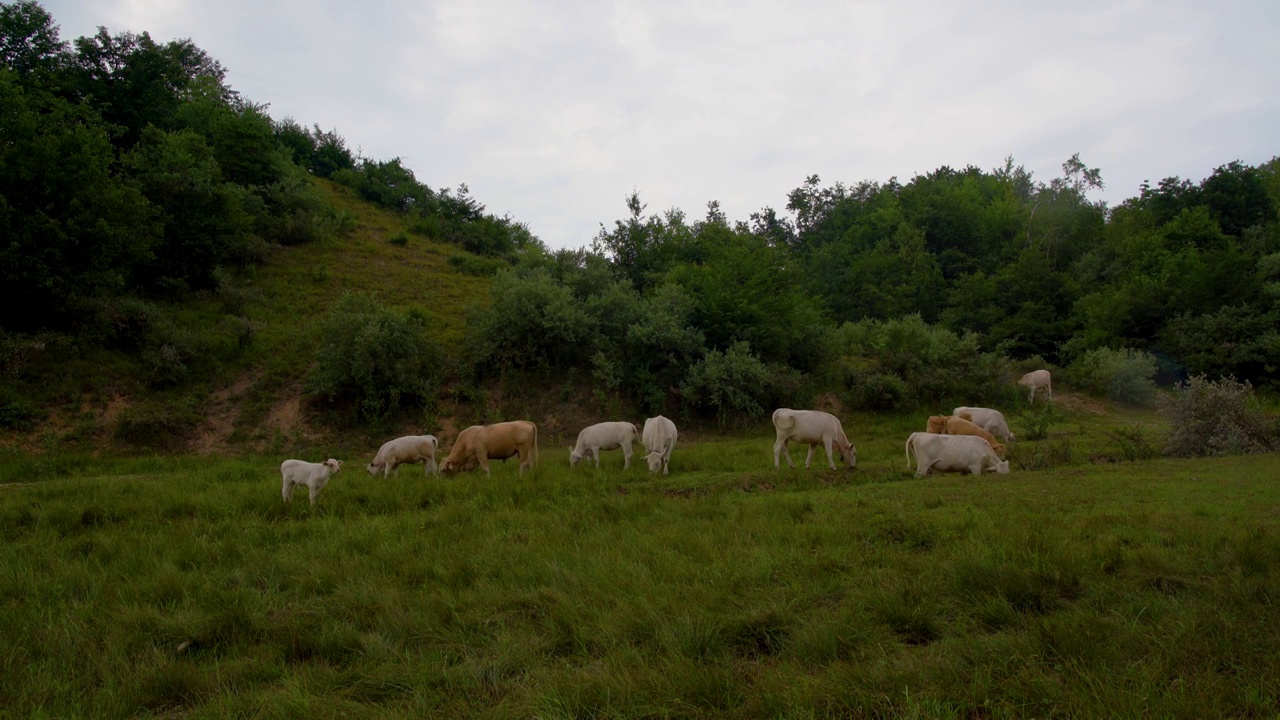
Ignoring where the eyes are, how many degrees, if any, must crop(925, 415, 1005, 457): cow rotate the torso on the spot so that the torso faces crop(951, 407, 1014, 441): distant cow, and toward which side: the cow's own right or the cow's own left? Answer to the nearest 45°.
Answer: approximately 90° to the cow's own left

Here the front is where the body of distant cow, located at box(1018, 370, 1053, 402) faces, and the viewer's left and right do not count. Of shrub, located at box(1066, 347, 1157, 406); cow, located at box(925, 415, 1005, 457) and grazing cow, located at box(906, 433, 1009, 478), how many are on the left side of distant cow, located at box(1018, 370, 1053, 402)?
2

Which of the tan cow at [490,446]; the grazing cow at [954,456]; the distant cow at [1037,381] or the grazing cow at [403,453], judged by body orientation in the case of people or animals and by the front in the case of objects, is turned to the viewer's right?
the grazing cow at [954,456]

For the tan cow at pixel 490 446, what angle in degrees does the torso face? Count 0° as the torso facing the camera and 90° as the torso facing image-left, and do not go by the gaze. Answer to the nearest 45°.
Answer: approximately 90°

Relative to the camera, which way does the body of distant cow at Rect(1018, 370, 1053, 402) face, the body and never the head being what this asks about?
to the viewer's left

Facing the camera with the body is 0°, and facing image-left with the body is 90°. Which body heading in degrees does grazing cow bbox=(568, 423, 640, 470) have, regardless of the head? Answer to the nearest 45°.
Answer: approximately 90°

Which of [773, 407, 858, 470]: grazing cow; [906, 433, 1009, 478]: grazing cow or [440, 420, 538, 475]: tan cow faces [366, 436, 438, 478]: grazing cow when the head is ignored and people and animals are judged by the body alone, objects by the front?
the tan cow

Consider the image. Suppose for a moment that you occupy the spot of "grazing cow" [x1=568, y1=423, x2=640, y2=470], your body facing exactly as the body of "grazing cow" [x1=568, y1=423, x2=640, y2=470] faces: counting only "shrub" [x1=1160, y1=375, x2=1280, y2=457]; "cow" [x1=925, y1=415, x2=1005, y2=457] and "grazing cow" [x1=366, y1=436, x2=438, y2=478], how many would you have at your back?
2

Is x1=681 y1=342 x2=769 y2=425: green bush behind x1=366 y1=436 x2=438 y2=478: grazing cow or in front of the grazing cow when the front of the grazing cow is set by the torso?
behind

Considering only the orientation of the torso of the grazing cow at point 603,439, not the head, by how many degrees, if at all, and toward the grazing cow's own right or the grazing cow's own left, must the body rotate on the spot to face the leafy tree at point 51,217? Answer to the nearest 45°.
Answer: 0° — it already faces it

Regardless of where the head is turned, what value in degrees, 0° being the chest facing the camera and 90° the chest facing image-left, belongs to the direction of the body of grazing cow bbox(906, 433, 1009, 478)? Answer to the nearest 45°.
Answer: approximately 270°

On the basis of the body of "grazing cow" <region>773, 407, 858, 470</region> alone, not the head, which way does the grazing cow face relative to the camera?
to the viewer's right

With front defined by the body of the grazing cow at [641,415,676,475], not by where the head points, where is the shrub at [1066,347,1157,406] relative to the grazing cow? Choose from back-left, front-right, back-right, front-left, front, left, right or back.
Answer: back-left

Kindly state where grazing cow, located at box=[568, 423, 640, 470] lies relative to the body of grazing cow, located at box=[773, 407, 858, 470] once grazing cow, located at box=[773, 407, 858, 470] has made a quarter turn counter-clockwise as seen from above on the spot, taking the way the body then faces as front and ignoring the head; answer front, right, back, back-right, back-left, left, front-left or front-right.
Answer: left
